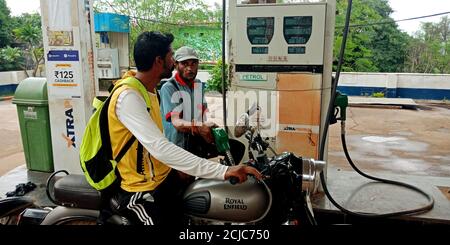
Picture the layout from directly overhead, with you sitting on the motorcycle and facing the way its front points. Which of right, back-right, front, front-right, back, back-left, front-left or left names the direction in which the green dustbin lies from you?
back-left

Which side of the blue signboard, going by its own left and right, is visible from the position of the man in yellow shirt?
front

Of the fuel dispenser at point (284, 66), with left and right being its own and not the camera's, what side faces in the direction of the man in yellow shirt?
front

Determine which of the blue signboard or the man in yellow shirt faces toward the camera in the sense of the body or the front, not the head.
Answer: the blue signboard

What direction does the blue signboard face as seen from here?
toward the camera

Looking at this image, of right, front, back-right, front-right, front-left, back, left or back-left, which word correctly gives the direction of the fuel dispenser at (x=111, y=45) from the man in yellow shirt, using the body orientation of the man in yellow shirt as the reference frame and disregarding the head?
left

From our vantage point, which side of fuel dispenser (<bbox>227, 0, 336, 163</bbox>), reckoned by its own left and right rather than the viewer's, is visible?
front

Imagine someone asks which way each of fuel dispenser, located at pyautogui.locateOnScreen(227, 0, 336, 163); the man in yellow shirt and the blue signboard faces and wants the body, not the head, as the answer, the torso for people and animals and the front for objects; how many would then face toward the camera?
2

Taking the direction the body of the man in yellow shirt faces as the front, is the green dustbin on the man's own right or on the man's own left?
on the man's own left

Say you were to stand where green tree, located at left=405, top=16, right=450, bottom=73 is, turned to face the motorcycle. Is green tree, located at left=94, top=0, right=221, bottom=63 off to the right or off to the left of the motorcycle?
right

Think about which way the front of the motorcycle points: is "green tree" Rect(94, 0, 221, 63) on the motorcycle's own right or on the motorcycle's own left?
on the motorcycle's own left

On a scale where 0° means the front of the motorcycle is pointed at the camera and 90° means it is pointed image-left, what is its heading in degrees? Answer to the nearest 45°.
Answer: approximately 270°

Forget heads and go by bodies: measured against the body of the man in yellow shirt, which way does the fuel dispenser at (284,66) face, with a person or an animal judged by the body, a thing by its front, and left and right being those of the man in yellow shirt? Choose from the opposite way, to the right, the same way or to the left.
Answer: to the right

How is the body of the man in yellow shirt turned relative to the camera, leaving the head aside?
to the viewer's right

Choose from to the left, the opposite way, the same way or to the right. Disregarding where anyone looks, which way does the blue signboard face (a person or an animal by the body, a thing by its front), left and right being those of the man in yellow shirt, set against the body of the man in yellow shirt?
to the right
